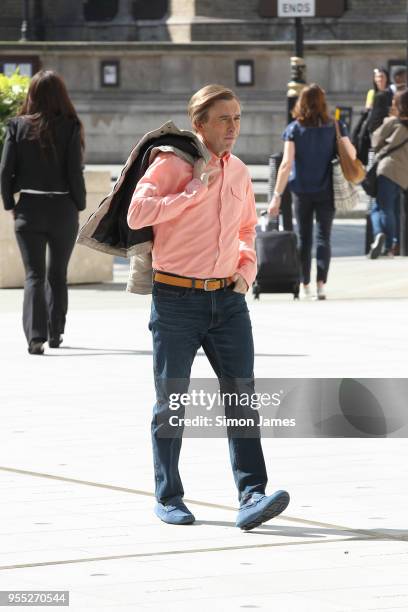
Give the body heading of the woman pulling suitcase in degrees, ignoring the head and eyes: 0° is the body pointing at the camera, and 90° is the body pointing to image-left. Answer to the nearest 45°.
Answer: approximately 180°

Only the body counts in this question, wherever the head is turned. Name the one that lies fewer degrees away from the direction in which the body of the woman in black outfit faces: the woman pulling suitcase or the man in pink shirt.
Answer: the woman pulling suitcase

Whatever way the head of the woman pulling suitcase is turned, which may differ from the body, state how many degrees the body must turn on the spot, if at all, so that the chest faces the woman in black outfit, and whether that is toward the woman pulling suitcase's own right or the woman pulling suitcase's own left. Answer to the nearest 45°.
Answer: approximately 135° to the woman pulling suitcase's own left

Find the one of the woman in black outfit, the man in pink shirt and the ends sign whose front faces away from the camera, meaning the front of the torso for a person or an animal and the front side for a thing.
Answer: the woman in black outfit

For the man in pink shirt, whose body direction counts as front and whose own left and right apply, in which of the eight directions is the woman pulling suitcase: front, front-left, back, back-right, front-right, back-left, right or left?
back-left

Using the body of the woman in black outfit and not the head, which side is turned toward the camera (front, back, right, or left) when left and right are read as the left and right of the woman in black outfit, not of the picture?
back

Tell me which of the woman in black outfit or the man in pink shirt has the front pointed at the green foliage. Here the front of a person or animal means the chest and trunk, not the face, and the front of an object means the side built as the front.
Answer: the woman in black outfit
